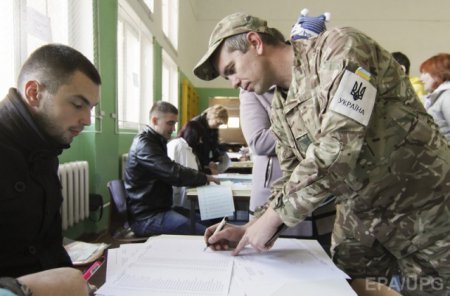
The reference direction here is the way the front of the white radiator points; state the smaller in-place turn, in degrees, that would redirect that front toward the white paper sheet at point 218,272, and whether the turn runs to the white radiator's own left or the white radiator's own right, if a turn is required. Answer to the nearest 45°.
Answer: approximately 45° to the white radiator's own right

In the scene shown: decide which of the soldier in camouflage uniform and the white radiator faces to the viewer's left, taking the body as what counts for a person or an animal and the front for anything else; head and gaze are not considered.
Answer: the soldier in camouflage uniform

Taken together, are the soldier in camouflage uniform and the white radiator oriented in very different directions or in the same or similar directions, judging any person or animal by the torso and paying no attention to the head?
very different directions

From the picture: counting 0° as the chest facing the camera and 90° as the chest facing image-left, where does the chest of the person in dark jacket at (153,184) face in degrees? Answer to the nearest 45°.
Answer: approximately 270°

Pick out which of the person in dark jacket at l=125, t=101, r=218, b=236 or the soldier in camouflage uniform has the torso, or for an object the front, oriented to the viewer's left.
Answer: the soldier in camouflage uniform

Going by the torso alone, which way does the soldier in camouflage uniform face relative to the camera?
to the viewer's left

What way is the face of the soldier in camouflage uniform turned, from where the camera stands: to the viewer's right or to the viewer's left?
to the viewer's left

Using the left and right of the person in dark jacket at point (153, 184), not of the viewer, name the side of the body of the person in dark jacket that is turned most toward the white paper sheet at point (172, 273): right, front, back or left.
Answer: right

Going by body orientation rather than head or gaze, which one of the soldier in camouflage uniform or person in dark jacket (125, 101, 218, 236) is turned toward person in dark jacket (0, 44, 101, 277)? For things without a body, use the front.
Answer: the soldier in camouflage uniform

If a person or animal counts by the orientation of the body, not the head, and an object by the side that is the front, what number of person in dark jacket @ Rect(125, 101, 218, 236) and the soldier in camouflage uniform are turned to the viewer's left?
1

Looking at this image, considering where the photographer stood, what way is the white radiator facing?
facing the viewer and to the right of the viewer

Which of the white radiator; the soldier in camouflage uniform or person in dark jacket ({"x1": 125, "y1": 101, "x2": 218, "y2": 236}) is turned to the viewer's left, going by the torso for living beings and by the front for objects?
the soldier in camouflage uniform

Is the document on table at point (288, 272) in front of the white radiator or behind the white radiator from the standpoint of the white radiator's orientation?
in front

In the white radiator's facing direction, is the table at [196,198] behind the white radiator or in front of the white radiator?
in front
